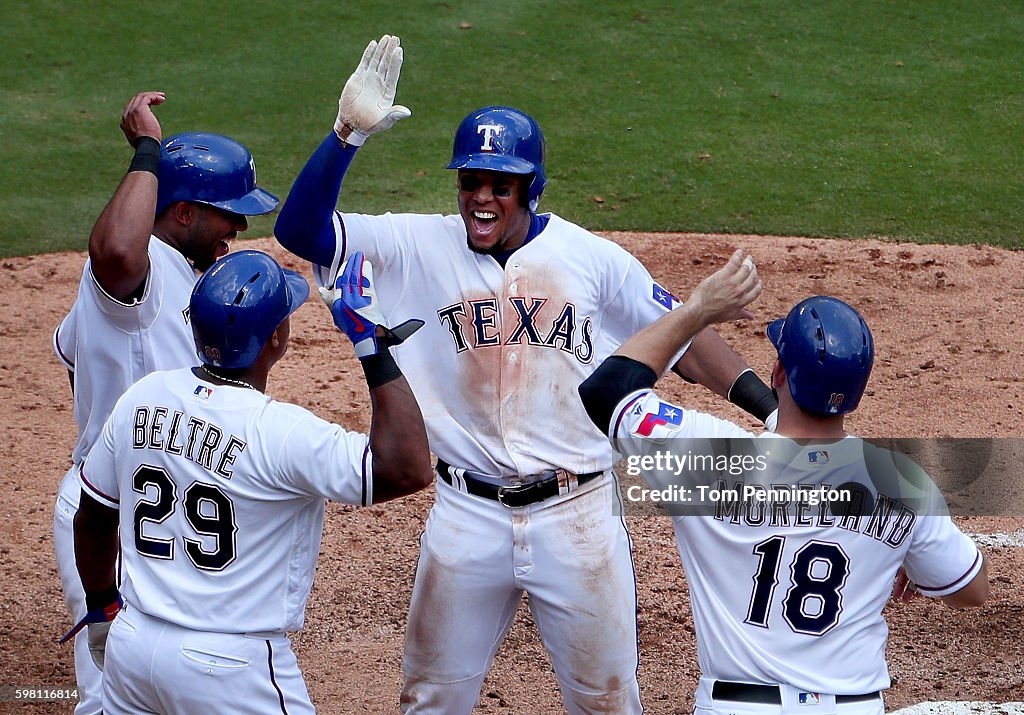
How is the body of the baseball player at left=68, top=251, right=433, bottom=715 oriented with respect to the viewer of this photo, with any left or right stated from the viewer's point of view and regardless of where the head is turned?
facing away from the viewer and to the right of the viewer

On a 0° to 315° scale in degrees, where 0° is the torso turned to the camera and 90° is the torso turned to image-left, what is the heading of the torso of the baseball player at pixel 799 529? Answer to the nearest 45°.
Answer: approximately 180°

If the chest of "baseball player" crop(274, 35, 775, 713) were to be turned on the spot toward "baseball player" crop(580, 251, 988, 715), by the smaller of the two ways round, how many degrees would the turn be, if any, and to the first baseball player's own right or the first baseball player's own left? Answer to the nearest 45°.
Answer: approximately 45° to the first baseball player's own left

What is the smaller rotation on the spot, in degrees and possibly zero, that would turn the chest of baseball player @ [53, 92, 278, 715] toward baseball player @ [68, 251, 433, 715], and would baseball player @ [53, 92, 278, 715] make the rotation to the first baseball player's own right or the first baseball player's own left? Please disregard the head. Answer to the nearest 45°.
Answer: approximately 90° to the first baseball player's own right

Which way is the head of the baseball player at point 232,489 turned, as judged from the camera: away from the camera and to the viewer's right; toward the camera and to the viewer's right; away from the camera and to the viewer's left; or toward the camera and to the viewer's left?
away from the camera and to the viewer's right

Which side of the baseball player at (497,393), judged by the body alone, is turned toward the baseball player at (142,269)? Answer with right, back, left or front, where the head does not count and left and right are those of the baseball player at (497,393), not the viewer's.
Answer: right

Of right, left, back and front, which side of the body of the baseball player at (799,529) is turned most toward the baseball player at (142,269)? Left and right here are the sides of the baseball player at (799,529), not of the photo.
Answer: left

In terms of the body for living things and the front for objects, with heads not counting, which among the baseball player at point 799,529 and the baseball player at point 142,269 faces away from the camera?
the baseball player at point 799,529

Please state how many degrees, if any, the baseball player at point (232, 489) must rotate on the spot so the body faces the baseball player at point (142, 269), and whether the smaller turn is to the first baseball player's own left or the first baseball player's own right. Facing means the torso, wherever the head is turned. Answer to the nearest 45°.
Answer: approximately 45° to the first baseball player's own left

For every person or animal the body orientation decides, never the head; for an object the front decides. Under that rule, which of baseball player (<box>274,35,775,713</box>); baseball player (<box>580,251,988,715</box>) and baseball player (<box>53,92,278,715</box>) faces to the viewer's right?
baseball player (<box>53,92,278,715</box>)

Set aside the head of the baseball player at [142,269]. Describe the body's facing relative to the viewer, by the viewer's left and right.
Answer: facing to the right of the viewer

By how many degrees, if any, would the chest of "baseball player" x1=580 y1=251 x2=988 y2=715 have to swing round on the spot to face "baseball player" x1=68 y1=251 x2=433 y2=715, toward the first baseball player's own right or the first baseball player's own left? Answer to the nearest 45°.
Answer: approximately 90° to the first baseball player's own left

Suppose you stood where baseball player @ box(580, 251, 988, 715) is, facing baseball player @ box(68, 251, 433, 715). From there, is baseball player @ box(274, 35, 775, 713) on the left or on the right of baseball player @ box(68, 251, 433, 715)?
right
